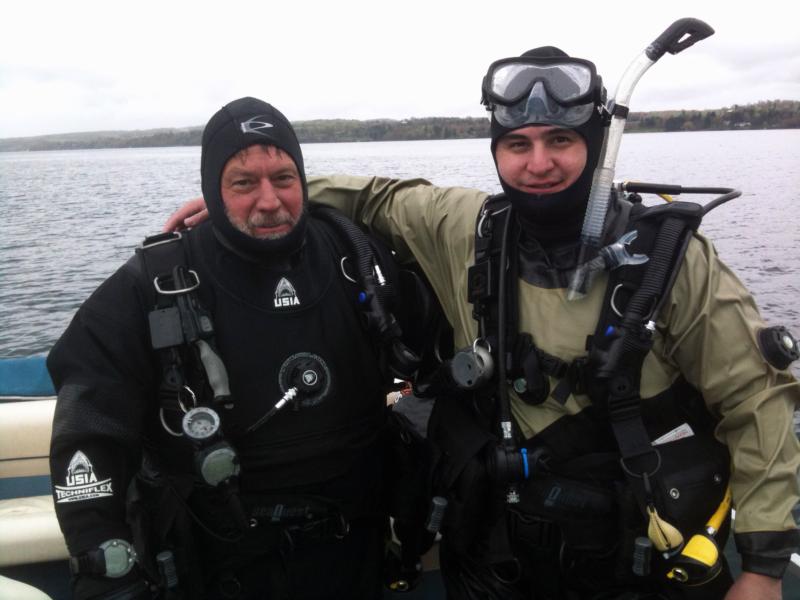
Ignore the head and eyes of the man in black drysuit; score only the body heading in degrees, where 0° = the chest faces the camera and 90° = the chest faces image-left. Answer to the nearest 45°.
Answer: approximately 315°
